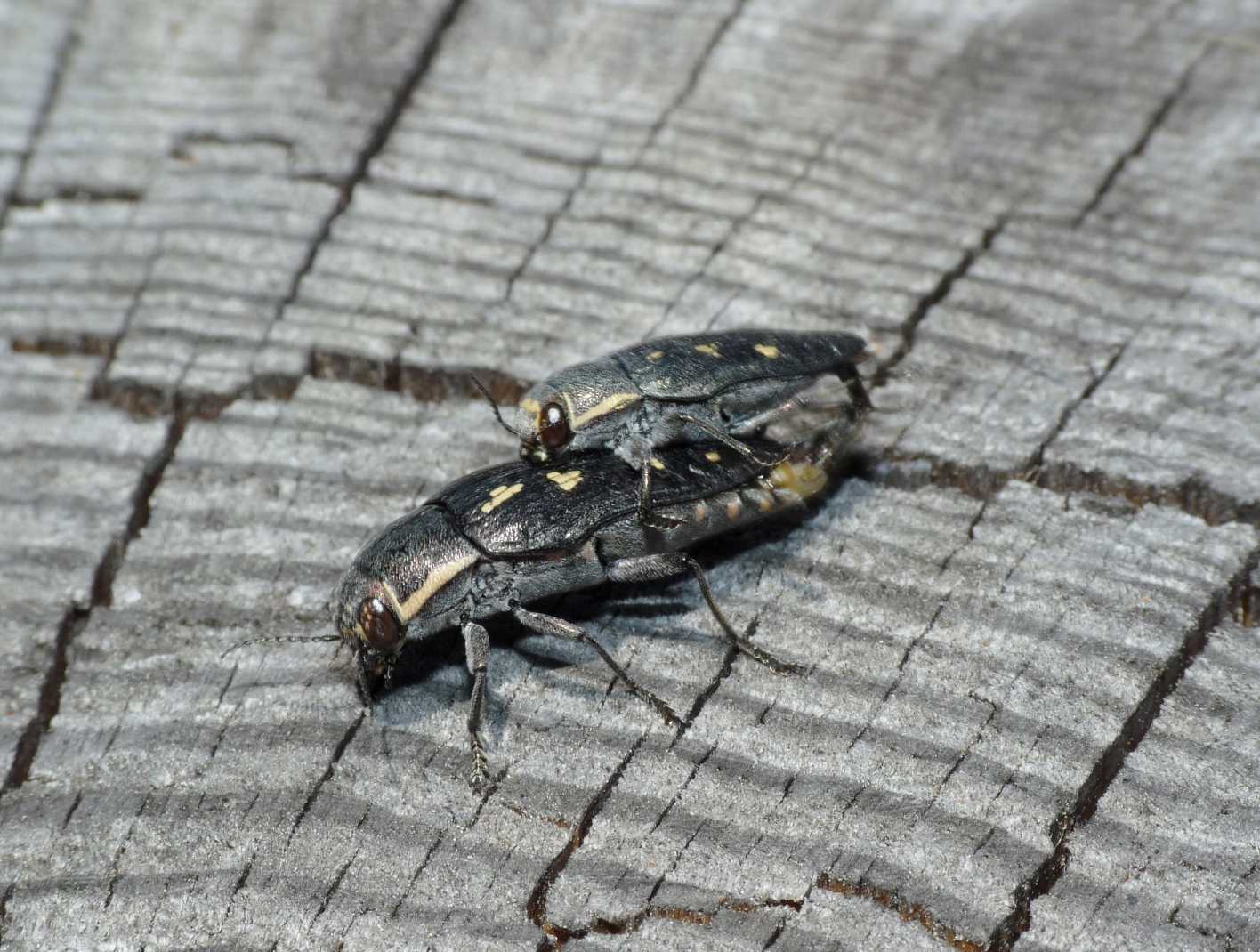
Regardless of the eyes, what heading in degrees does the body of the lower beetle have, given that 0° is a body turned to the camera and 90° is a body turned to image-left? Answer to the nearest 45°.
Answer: approximately 45°

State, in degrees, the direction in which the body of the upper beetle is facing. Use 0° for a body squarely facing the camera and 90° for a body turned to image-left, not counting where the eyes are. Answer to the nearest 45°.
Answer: approximately 90°
